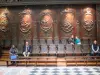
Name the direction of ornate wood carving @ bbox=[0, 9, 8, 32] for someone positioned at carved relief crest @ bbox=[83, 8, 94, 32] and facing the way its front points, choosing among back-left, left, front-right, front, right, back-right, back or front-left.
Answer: right

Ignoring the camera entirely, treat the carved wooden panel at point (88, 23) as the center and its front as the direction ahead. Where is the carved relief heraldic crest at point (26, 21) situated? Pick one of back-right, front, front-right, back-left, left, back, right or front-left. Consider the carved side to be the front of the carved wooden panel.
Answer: right

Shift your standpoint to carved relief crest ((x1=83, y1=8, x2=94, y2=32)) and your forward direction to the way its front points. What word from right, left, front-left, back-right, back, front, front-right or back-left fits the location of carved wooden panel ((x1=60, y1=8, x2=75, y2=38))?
right

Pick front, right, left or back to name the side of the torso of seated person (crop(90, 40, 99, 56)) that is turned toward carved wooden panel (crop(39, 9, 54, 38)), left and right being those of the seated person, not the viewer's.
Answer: right

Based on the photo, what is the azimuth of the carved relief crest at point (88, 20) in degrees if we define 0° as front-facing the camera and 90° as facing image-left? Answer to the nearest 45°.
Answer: approximately 0°

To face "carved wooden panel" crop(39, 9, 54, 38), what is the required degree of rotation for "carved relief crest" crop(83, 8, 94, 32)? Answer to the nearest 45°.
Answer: approximately 90° to its right

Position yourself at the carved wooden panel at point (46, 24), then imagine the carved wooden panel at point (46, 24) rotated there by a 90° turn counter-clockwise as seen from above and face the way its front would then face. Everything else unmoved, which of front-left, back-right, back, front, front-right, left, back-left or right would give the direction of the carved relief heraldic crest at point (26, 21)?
back

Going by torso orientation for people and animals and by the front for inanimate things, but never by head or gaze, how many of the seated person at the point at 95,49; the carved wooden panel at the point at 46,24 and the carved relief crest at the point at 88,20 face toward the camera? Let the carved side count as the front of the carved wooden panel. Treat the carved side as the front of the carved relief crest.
3
